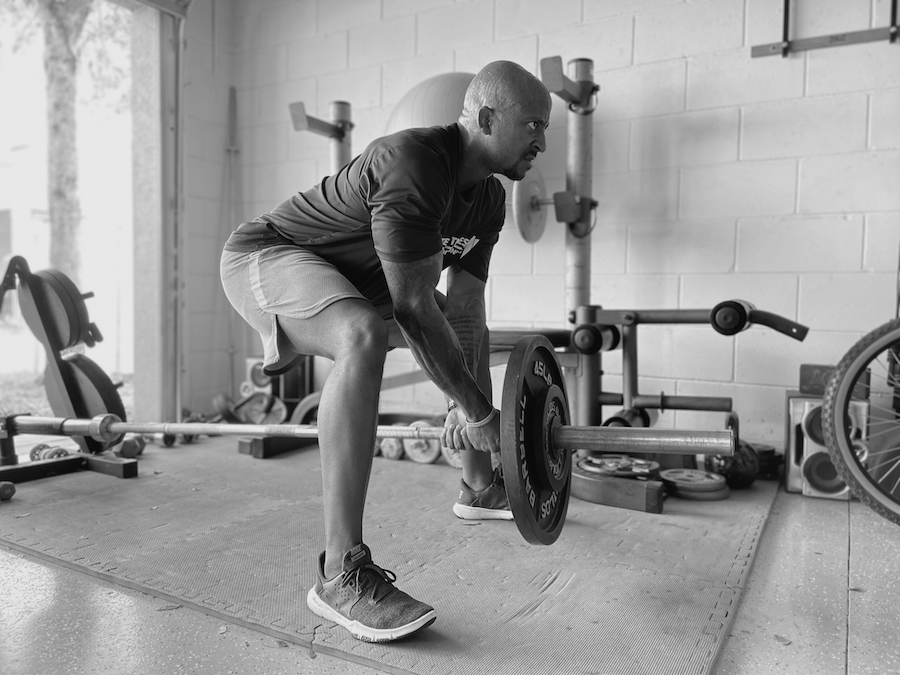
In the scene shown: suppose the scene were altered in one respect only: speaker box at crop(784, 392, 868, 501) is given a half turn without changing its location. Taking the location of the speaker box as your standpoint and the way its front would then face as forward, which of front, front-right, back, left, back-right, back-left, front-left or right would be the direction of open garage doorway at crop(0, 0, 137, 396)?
left

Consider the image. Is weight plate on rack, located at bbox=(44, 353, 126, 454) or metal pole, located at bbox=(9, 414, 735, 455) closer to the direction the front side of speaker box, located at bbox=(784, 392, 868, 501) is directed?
the metal pole

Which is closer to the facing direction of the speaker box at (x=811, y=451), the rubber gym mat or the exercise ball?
the rubber gym mat

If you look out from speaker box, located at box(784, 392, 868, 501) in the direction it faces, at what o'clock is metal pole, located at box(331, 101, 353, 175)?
The metal pole is roughly at 3 o'clock from the speaker box.

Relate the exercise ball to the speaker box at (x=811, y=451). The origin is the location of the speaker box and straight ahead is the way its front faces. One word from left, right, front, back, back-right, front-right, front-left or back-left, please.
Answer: right

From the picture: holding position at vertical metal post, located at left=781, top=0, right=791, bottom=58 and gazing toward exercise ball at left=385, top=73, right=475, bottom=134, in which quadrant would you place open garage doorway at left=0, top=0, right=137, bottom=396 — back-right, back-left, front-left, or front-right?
front-right

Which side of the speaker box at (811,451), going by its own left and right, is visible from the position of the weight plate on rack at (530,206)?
right

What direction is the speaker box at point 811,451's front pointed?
toward the camera

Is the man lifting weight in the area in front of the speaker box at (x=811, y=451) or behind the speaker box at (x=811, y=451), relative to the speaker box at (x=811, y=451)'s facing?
in front

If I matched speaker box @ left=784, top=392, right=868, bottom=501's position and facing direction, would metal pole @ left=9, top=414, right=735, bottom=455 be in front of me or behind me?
in front

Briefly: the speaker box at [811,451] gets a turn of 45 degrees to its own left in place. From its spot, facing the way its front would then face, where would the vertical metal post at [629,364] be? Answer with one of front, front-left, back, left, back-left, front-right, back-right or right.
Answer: back-right

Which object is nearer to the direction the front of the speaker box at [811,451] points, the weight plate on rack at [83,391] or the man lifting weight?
the man lifting weight

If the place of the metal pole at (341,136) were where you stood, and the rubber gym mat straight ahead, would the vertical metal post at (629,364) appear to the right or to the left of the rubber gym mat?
left

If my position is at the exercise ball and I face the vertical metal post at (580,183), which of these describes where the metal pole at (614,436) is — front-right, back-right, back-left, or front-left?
front-right
